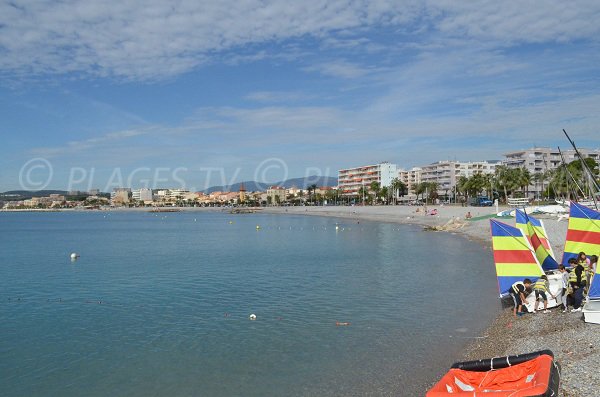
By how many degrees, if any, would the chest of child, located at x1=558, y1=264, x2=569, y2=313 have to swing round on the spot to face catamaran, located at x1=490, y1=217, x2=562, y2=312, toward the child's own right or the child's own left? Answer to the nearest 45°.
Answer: approximately 45° to the child's own right

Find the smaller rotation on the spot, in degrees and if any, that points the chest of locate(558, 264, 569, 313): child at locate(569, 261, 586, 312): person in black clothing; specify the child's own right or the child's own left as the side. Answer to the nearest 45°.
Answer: approximately 135° to the child's own left

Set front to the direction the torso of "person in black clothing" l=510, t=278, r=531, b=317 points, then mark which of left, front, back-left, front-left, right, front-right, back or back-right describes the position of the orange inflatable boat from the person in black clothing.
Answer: right

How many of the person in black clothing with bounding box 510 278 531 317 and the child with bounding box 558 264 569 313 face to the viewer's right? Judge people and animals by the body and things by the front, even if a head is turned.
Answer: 1

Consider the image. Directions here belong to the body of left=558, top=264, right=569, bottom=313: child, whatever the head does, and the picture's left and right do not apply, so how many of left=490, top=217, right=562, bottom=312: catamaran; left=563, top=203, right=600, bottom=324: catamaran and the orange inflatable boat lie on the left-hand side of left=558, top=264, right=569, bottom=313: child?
1

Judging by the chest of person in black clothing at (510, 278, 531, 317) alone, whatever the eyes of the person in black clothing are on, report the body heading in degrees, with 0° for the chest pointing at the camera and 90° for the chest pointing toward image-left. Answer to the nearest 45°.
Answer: approximately 270°

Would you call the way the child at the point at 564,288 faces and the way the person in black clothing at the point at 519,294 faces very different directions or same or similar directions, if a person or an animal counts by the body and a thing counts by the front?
very different directions

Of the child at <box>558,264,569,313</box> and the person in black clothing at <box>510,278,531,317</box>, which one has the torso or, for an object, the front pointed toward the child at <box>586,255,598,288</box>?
the person in black clothing
